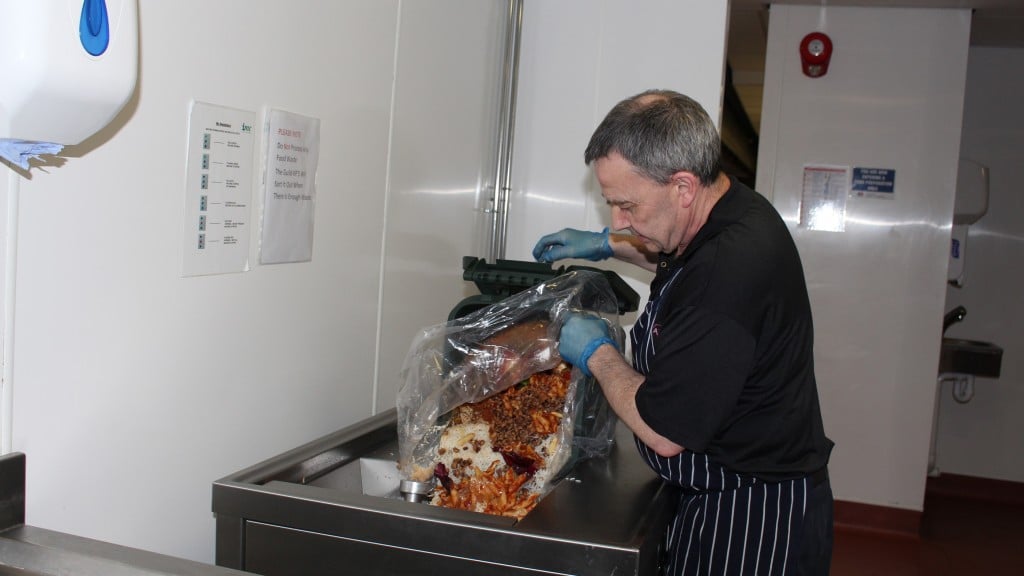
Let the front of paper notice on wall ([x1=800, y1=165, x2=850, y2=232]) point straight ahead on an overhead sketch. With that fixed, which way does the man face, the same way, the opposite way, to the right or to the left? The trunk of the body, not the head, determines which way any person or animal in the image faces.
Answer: to the right

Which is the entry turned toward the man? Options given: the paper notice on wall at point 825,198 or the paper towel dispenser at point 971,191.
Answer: the paper notice on wall

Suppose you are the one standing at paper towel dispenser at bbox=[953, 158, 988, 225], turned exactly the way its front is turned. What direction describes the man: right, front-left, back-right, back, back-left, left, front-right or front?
right

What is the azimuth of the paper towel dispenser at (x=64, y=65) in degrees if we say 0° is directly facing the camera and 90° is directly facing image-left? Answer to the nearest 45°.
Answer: approximately 315°

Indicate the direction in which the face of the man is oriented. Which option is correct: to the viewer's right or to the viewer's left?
to the viewer's left

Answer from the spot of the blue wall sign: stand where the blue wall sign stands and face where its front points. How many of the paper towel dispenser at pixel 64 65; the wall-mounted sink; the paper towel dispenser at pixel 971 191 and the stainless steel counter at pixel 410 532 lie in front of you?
2

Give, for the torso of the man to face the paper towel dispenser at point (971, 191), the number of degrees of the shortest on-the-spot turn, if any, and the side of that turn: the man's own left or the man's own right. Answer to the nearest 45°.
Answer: approximately 90° to the man's own right

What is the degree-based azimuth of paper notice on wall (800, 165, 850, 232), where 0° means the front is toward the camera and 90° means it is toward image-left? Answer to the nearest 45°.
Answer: approximately 0°

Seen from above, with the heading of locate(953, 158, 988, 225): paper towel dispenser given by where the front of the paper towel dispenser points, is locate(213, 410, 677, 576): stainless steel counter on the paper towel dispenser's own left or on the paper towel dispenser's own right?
on the paper towel dispenser's own right

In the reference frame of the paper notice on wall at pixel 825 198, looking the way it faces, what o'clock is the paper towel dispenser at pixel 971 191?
The paper towel dispenser is roughly at 8 o'clock from the paper notice on wall.

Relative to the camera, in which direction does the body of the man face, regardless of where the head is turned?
to the viewer's left

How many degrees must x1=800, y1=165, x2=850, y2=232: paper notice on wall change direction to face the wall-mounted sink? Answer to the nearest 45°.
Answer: approximately 135° to its left
